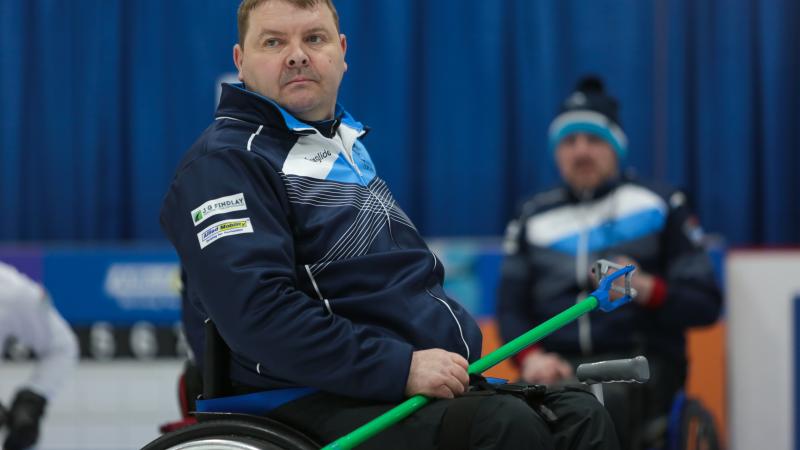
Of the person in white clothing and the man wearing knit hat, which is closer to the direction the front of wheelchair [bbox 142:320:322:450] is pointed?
the man wearing knit hat

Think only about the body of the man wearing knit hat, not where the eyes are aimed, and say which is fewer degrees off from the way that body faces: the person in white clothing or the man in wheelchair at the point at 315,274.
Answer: the man in wheelchair

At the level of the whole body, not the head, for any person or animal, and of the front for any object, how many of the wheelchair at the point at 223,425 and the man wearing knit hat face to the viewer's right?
1

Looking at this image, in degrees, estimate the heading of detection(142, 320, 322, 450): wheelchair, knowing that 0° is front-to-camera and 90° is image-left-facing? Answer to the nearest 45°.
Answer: approximately 270°

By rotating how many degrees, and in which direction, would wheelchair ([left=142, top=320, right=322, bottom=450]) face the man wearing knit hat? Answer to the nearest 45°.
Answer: approximately 45° to its left

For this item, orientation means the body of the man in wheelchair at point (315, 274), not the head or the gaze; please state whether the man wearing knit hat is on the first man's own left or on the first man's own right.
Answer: on the first man's own left

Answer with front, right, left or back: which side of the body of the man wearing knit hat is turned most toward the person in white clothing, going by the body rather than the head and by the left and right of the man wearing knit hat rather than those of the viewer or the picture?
right

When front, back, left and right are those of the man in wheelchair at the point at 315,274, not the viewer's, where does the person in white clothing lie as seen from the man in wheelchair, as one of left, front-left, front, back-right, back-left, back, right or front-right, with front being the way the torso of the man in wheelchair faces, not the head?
back

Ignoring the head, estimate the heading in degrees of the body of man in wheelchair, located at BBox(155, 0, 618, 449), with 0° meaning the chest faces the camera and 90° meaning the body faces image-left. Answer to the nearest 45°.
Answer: approximately 315°

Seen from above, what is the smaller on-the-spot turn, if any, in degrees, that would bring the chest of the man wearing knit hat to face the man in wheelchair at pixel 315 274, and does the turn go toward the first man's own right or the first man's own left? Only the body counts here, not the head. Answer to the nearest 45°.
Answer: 0° — they already face them
